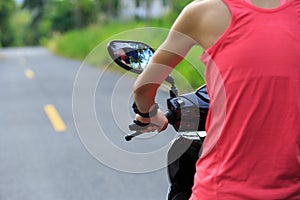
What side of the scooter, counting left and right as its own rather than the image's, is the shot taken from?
back
